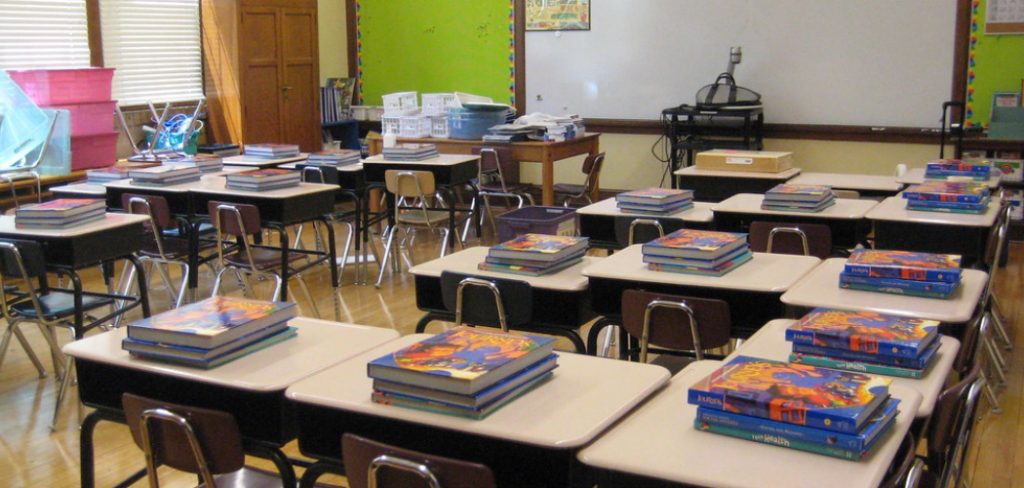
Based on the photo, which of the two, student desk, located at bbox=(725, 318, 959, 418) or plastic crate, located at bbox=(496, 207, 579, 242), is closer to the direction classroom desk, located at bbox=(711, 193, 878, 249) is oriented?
the student desk

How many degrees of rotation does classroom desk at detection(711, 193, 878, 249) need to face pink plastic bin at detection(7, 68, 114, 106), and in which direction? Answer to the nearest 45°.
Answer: approximately 90° to its right

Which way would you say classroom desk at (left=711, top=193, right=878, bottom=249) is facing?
toward the camera

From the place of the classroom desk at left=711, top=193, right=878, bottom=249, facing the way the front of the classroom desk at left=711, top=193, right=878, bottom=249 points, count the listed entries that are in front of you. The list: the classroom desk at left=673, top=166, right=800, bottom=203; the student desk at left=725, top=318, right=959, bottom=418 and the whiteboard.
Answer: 1

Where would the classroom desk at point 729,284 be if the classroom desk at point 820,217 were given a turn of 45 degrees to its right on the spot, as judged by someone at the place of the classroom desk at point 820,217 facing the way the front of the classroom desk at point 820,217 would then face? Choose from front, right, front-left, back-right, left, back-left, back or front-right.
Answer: front-left

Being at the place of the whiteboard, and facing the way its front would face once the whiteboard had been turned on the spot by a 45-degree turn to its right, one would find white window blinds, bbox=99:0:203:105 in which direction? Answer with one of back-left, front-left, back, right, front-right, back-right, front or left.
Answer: front-right

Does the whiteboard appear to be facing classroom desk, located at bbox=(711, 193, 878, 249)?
yes

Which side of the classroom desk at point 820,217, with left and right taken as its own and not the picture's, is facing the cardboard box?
back

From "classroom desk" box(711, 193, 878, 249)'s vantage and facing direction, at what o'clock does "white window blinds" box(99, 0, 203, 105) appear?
The white window blinds is roughly at 4 o'clock from the classroom desk.

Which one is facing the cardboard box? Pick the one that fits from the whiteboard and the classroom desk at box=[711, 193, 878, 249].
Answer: the whiteboard

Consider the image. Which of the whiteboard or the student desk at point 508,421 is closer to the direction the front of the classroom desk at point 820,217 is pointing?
the student desk

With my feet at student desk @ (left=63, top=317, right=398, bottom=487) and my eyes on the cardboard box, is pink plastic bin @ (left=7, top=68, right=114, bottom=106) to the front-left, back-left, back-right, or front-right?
front-left

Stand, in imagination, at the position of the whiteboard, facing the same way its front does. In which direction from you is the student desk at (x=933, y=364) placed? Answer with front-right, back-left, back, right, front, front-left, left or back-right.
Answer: front

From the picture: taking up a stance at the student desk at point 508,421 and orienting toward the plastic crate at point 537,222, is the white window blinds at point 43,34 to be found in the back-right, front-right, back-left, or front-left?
front-left

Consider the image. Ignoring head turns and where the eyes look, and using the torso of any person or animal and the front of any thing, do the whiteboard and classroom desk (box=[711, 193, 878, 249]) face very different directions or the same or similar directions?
same or similar directions

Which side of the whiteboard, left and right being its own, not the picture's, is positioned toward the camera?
front

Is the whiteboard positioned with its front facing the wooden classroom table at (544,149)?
no

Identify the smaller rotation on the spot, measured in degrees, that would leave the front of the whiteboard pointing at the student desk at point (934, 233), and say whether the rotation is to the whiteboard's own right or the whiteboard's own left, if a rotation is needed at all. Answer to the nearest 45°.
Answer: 0° — it already faces it

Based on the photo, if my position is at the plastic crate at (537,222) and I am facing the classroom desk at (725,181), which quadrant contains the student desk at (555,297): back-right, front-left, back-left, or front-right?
back-right

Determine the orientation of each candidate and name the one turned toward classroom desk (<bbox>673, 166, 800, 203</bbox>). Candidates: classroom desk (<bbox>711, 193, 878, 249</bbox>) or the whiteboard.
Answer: the whiteboard
